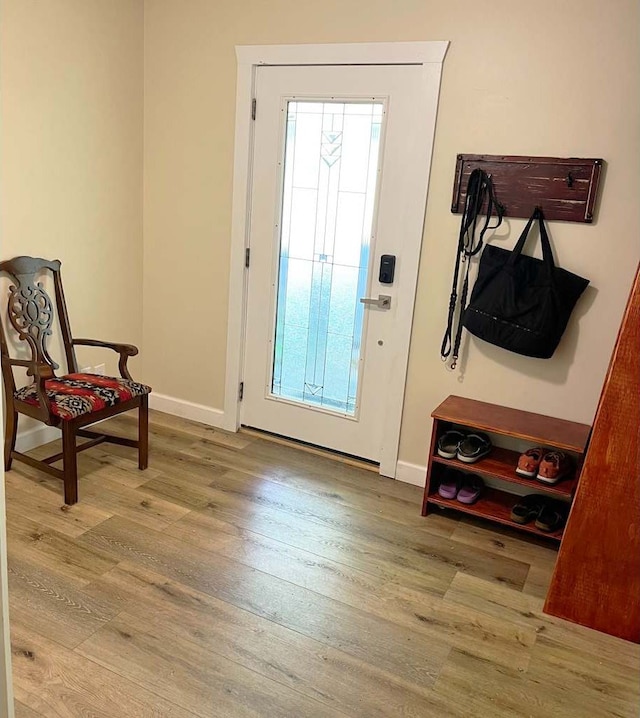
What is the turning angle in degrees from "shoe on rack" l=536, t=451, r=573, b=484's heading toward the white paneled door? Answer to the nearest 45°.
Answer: approximately 45° to its right
